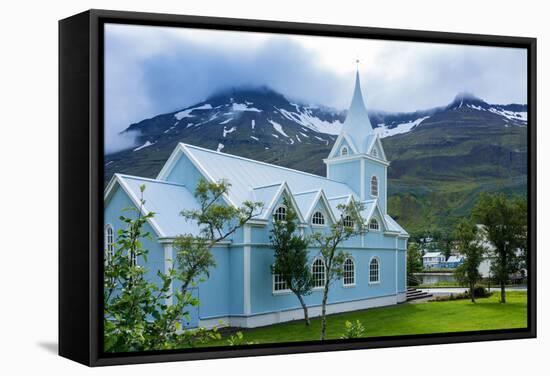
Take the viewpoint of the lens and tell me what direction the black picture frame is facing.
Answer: facing the viewer and to the right of the viewer
